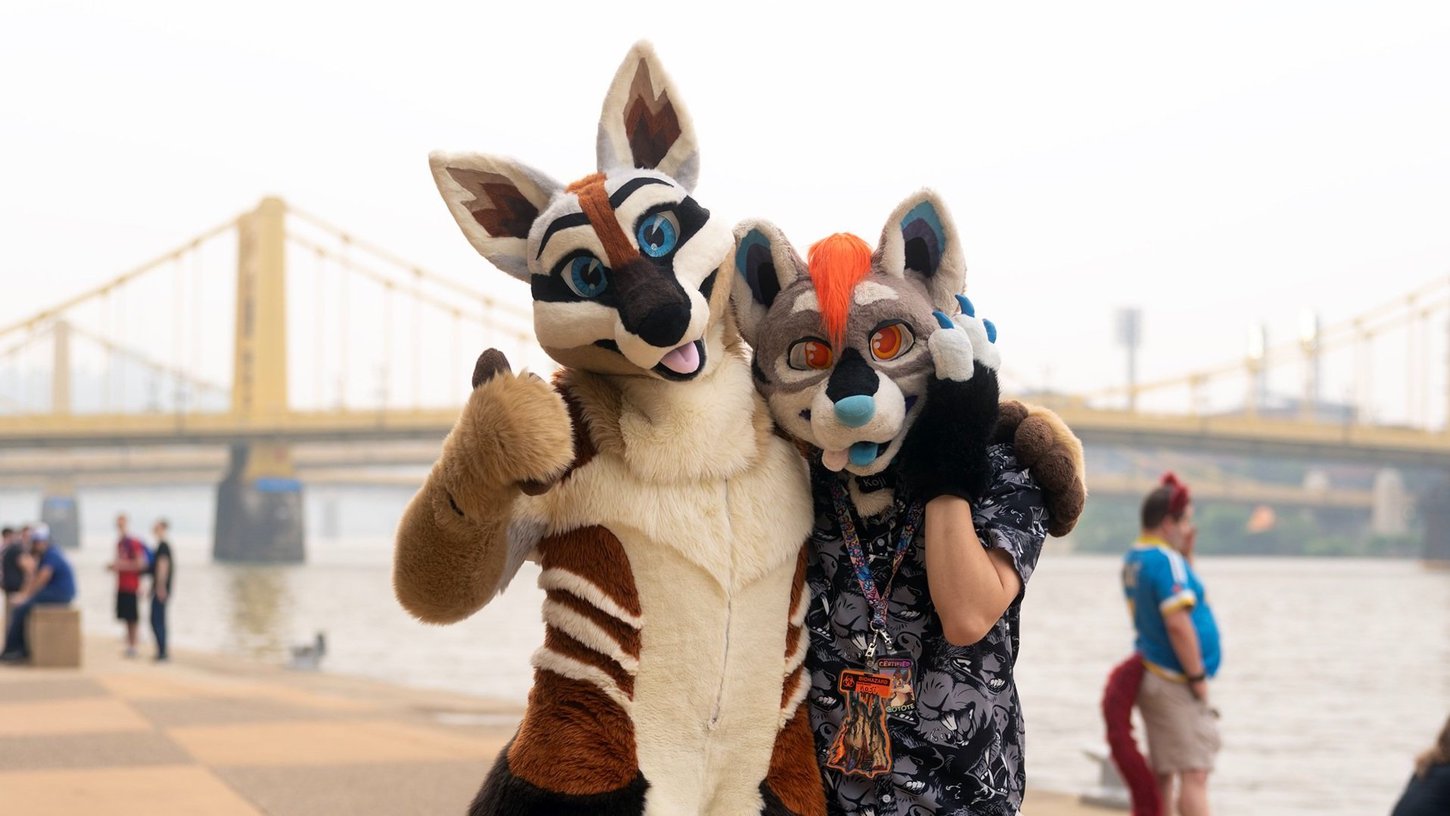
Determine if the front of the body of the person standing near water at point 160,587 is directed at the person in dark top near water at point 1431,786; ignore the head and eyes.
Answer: no

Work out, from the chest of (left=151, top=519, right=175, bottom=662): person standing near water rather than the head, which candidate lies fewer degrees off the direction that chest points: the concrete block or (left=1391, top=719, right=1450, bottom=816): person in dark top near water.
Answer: the concrete block

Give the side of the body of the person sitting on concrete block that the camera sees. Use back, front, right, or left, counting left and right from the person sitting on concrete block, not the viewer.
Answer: left

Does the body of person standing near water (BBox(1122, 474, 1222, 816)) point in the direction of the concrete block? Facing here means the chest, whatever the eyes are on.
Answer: no

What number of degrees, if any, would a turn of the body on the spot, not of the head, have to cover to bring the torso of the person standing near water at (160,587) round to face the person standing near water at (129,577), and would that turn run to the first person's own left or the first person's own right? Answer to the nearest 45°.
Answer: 0° — they already face them

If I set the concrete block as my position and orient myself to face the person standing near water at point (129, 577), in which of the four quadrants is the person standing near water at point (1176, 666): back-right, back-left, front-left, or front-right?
back-right

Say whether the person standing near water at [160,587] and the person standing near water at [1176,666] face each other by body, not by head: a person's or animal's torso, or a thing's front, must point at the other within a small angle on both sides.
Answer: no

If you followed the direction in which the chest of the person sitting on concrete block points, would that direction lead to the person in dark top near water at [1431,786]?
no

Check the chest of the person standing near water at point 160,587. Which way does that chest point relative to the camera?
to the viewer's left

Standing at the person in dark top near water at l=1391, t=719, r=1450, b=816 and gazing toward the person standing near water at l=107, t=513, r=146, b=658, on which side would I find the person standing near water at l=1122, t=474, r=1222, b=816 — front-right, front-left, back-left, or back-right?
front-right
